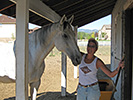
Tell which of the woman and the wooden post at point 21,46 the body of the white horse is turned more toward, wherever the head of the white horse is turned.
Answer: the woman

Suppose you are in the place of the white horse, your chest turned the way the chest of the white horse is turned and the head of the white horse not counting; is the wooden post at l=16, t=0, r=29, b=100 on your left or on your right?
on your right

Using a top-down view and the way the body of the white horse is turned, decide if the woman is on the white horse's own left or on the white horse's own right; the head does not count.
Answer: on the white horse's own left

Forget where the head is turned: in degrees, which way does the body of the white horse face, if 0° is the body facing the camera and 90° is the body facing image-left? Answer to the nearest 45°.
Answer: approximately 270°
